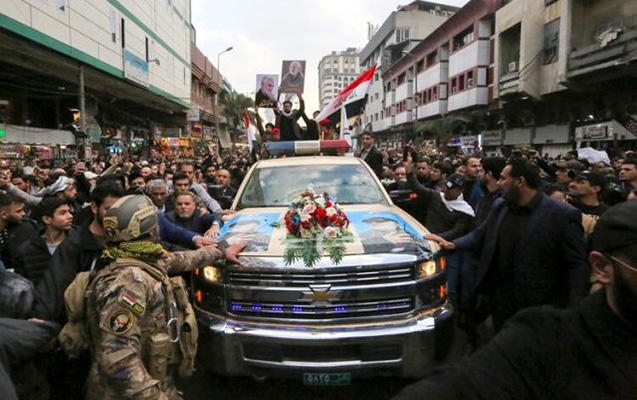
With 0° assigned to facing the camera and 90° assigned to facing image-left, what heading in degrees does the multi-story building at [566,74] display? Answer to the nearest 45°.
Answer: approximately 45°

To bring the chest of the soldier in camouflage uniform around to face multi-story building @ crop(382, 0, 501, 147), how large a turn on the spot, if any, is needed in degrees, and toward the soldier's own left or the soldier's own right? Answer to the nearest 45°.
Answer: approximately 45° to the soldier's own left

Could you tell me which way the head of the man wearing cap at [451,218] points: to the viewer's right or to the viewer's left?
to the viewer's left

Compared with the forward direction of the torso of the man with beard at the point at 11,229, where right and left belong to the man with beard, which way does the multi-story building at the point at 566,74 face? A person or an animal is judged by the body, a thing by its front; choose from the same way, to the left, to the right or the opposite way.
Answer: the opposite way

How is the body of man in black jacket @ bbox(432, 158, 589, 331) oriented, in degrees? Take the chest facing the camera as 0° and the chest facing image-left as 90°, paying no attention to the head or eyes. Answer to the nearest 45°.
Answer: approximately 45°

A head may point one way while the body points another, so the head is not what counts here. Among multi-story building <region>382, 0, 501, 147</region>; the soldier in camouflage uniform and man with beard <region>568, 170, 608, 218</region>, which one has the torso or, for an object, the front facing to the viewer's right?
the soldier in camouflage uniform

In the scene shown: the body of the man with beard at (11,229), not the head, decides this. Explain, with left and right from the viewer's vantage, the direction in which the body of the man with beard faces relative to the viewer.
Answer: facing to the right of the viewer

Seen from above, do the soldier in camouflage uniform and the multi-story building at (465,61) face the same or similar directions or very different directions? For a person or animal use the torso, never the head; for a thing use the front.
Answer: very different directions

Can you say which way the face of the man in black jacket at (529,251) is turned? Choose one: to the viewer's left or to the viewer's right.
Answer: to the viewer's left

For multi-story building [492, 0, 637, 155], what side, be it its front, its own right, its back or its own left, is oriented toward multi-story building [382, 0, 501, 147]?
right

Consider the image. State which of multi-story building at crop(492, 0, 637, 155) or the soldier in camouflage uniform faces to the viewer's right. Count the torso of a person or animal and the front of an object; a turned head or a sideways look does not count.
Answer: the soldier in camouflage uniform

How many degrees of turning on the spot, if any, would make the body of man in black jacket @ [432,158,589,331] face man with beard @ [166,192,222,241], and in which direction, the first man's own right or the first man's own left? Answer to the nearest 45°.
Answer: approximately 45° to the first man's own right
